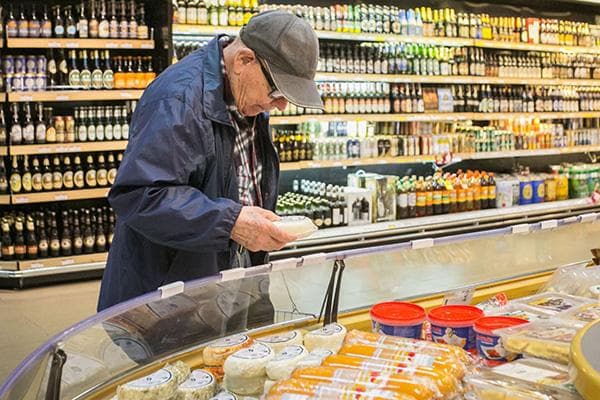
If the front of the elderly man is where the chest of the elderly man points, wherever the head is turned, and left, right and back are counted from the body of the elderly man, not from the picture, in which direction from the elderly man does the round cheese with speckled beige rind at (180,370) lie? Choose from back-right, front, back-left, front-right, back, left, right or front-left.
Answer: front-right

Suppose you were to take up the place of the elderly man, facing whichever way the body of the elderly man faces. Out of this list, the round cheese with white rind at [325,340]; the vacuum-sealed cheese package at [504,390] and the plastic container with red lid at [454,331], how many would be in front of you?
3

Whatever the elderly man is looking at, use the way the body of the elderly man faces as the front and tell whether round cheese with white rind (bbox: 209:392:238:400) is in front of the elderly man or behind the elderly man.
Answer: in front

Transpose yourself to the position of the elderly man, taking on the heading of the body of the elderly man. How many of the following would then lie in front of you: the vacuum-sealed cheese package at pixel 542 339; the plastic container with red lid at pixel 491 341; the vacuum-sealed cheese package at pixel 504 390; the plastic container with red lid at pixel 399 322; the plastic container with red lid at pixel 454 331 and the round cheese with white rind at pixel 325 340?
6

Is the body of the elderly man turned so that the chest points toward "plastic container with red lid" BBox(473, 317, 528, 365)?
yes

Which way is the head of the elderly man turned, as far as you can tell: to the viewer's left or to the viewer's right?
to the viewer's right

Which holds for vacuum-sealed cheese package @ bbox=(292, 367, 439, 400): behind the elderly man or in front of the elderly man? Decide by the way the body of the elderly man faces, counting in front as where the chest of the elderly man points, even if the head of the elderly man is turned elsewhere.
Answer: in front

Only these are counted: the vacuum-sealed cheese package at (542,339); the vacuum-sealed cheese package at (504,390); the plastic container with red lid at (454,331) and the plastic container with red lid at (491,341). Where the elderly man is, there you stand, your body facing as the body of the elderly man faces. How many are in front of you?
4

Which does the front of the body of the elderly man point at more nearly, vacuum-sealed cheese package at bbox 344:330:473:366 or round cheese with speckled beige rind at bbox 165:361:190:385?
the vacuum-sealed cheese package

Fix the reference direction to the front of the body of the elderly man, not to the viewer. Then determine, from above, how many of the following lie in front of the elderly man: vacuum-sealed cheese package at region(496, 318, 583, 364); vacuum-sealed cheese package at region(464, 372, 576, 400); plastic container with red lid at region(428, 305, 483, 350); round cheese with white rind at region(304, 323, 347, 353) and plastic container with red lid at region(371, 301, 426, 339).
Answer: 5

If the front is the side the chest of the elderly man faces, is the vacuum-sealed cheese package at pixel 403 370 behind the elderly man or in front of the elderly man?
in front

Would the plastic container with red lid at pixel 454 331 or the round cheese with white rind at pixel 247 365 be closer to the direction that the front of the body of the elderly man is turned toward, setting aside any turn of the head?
the plastic container with red lid

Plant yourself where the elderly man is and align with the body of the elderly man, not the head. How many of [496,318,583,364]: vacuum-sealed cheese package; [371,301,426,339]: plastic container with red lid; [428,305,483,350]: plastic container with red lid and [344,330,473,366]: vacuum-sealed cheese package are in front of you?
4

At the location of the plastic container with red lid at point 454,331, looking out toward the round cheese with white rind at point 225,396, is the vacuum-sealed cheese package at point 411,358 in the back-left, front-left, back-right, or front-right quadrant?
front-left

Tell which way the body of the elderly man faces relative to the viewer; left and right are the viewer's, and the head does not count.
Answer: facing the viewer and to the right of the viewer

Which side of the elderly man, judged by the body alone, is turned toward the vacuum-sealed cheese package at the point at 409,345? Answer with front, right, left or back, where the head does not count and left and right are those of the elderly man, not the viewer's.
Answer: front

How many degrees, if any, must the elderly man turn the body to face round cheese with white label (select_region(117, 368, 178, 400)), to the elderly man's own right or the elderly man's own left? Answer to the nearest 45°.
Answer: approximately 45° to the elderly man's own right
